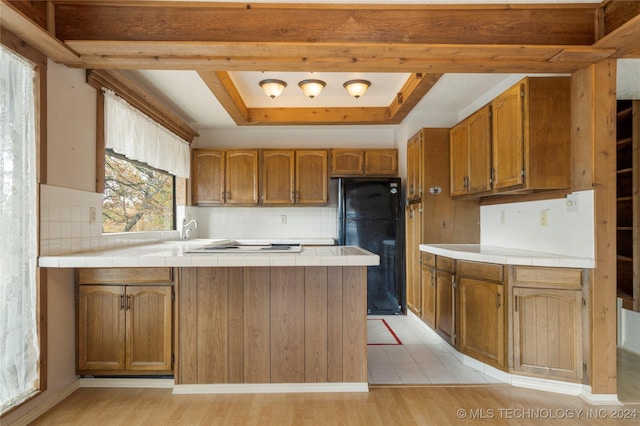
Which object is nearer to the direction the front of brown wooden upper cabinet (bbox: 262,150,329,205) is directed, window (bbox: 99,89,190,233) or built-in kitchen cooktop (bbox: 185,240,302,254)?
the built-in kitchen cooktop

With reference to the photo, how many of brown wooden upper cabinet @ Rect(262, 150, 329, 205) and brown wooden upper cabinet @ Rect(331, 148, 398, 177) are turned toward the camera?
2

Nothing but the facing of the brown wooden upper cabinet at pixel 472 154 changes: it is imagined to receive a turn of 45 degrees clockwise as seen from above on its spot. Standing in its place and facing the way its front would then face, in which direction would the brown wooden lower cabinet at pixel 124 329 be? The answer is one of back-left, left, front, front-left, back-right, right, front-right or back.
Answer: front-left

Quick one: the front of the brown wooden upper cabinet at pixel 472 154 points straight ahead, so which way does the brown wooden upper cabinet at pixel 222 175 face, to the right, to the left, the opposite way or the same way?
to the left

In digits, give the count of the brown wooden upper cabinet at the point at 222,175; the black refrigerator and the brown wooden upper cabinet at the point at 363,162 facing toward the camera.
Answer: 3

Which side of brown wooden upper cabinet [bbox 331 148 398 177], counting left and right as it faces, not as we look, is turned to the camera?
front

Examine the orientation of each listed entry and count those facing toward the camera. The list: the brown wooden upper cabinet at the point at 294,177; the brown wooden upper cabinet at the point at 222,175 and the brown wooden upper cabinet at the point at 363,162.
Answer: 3

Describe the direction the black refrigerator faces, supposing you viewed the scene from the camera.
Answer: facing the viewer

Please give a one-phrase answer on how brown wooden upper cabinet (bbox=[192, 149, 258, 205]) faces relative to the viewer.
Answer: facing the viewer

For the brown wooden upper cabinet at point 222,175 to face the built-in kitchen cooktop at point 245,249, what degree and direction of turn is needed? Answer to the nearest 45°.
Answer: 0° — it already faces it

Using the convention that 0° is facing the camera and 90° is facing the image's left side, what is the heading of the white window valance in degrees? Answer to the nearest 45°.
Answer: approximately 315°

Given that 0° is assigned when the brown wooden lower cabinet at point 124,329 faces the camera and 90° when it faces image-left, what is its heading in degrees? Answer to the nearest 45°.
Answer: approximately 0°

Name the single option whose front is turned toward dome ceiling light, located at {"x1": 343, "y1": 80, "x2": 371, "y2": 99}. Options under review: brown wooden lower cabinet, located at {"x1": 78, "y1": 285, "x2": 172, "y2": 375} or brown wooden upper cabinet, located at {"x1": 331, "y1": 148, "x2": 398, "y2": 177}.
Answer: the brown wooden upper cabinet

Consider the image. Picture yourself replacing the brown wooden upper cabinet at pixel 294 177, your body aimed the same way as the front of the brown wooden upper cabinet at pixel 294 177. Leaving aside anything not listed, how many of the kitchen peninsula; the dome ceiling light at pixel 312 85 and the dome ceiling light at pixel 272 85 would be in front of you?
3
